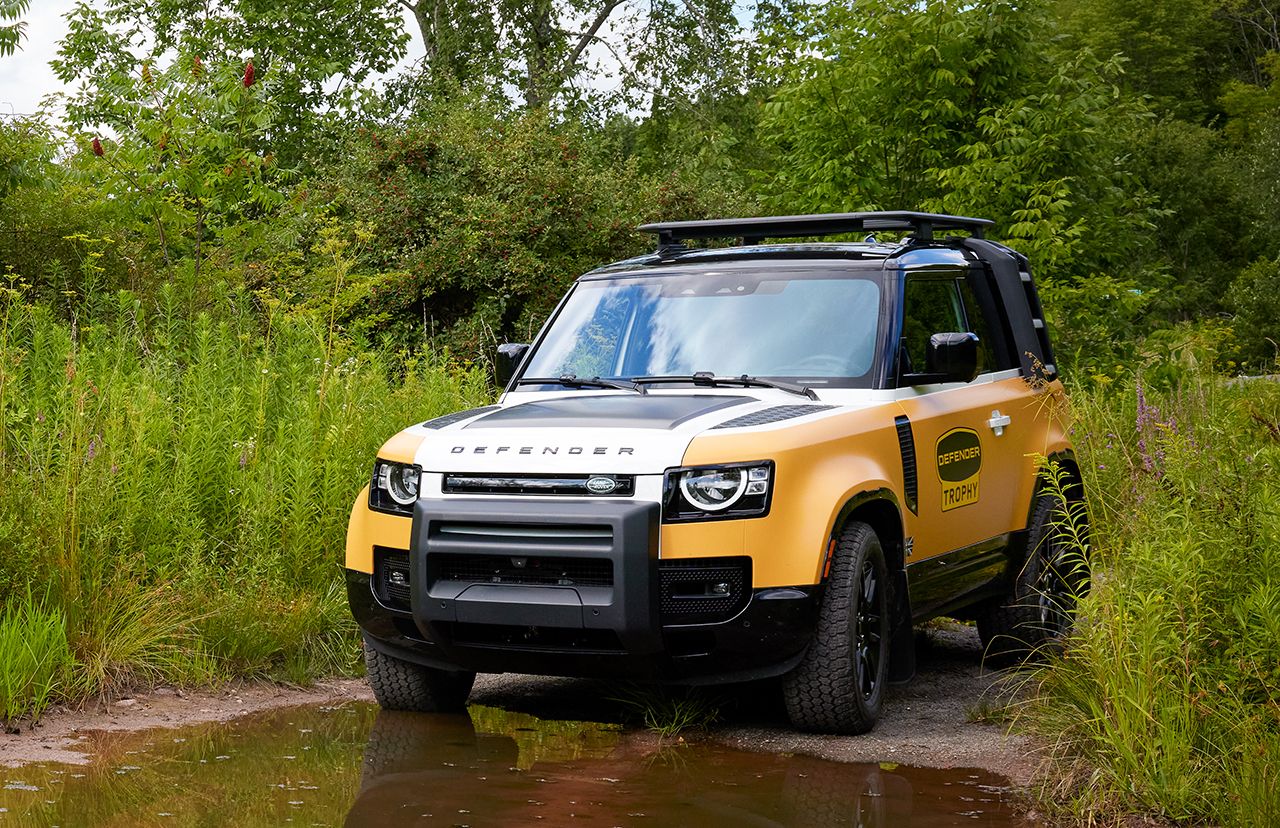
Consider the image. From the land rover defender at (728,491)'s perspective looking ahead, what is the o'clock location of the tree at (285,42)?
The tree is roughly at 4 o'clock from the land rover defender.

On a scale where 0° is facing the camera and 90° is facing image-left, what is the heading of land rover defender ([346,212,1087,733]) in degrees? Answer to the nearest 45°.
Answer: approximately 45°

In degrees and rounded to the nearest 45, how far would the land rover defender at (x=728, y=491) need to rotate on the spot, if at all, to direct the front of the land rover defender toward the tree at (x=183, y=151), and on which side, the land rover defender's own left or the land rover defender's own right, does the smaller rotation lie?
approximately 90° to the land rover defender's own right

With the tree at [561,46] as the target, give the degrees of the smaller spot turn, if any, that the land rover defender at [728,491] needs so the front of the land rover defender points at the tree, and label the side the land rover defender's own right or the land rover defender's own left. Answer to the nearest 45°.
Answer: approximately 135° to the land rover defender's own right

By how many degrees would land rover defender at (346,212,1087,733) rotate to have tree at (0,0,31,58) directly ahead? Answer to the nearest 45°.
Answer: approximately 90° to its right
